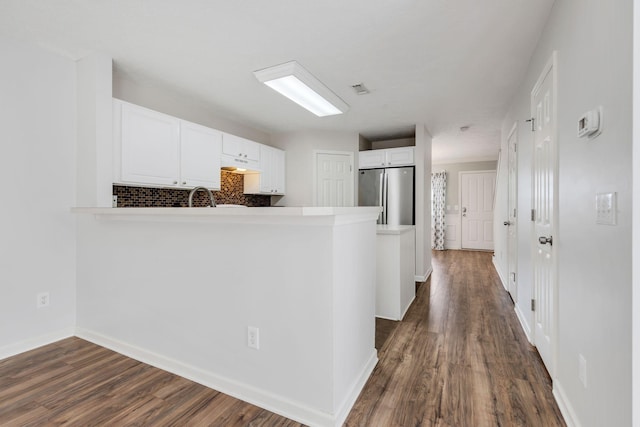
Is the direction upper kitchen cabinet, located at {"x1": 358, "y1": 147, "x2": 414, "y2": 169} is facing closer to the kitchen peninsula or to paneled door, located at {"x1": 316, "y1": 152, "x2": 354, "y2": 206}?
the kitchen peninsula

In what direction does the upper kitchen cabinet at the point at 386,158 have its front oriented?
toward the camera

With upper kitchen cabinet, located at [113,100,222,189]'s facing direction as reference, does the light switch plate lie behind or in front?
in front

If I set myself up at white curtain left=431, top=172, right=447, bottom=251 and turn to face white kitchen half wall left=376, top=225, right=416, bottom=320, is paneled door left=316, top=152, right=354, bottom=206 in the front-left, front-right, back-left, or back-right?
front-right

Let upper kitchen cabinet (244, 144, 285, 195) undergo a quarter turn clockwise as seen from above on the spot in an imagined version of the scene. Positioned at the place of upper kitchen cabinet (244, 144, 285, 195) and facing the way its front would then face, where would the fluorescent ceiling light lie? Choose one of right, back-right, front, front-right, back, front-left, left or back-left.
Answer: front-left

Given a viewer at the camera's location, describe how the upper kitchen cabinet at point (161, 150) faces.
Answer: facing the viewer and to the right of the viewer

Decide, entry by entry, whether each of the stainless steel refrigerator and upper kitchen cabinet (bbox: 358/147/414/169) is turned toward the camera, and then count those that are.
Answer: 2

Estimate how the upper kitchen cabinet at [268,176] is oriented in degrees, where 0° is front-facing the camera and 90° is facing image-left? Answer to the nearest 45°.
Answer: approximately 315°

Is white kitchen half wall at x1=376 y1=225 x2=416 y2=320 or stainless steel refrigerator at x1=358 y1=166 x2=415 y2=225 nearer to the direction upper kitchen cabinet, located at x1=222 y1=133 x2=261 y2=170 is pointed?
the white kitchen half wall
